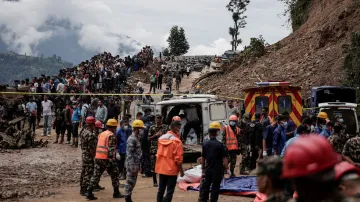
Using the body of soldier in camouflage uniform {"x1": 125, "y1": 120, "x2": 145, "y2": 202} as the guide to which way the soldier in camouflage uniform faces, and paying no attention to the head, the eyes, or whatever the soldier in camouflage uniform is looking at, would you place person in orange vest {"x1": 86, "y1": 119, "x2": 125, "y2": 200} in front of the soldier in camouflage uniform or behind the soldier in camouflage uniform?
behind

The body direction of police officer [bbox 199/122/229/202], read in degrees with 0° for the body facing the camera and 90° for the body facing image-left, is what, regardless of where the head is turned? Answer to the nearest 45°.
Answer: approximately 180°

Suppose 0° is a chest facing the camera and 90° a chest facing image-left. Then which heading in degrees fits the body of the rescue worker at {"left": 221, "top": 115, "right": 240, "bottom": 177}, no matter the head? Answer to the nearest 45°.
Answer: approximately 0°

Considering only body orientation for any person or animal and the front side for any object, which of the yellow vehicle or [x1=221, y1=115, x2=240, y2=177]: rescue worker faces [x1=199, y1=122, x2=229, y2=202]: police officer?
the rescue worker
